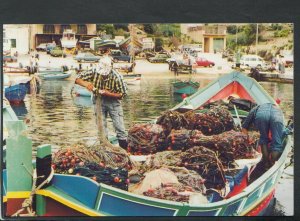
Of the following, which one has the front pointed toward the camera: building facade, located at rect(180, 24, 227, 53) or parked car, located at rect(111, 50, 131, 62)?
the building facade

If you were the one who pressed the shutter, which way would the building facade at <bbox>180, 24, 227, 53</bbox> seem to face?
facing the viewer
